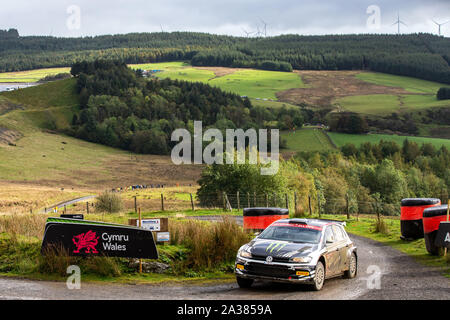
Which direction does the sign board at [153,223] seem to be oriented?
toward the camera

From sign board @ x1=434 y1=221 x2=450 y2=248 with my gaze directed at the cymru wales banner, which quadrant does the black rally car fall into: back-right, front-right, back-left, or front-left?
front-left

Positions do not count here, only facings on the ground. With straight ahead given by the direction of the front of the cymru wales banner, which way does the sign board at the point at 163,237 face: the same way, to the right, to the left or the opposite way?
the same way

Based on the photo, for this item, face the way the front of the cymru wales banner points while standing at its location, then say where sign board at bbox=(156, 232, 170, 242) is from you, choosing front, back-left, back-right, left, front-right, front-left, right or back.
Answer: back-left

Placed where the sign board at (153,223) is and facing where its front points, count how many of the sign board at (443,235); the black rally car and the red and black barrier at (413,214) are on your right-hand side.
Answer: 0

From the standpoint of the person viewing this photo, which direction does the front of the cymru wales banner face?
facing the viewer

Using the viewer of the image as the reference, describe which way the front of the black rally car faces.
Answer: facing the viewer and to the left of the viewer

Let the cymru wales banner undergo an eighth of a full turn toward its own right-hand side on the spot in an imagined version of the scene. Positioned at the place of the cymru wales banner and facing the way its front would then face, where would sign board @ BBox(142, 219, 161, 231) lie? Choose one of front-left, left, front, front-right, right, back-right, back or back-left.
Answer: back

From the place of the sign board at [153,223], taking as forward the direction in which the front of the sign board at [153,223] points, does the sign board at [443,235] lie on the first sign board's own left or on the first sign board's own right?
on the first sign board's own left

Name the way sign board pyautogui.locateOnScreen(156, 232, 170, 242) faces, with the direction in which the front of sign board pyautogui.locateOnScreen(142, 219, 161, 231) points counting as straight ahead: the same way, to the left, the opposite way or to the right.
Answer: the same way

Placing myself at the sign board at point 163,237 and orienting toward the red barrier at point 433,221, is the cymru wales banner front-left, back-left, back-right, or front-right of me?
back-right

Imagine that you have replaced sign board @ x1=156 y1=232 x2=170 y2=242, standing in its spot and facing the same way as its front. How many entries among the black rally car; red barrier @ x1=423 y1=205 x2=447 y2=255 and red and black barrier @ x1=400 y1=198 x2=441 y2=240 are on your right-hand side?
0

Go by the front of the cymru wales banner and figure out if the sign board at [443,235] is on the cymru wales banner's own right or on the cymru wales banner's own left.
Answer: on the cymru wales banner's own left

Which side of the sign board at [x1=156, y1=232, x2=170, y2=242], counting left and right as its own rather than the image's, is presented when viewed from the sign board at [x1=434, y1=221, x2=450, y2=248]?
left
